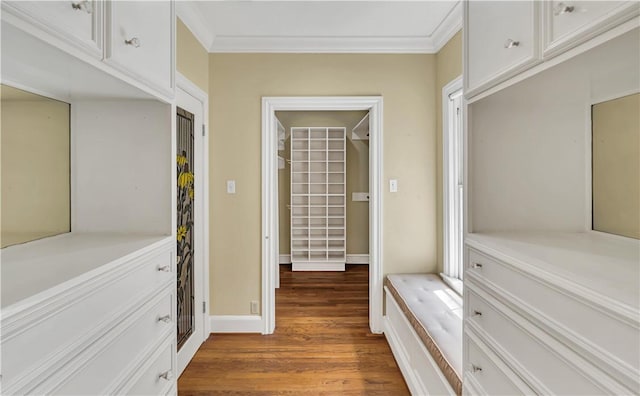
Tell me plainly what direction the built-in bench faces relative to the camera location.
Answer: facing to the left of the viewer

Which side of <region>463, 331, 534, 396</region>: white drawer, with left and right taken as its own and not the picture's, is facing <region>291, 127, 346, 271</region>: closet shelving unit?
right

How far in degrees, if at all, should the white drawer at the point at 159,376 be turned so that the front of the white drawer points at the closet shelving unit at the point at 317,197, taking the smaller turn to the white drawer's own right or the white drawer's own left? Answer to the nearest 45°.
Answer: approximately 90° to the white drawer's own left

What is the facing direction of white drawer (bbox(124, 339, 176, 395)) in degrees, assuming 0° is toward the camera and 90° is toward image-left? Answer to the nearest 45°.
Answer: approximately 315°

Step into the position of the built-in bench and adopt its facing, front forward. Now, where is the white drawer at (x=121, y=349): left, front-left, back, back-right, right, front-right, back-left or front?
front-left

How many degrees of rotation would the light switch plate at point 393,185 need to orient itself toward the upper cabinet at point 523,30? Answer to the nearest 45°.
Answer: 0° — it already faces it

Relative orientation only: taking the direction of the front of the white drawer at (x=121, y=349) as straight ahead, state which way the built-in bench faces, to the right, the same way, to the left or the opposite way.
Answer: the opposite way

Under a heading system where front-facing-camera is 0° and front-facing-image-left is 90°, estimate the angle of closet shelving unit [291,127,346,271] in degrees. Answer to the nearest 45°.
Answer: approximately 0°

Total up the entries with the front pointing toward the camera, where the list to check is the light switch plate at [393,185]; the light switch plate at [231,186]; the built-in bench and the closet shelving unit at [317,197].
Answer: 3
